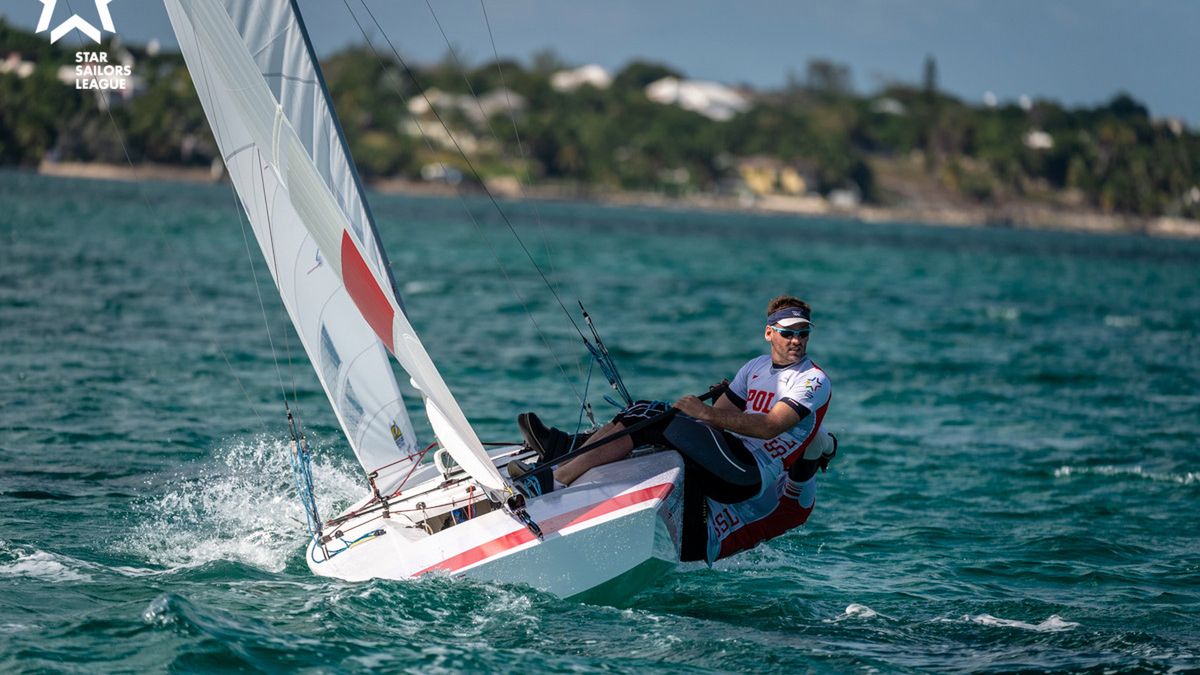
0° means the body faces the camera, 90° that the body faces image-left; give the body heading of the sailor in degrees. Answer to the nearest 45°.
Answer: approximately 45°
